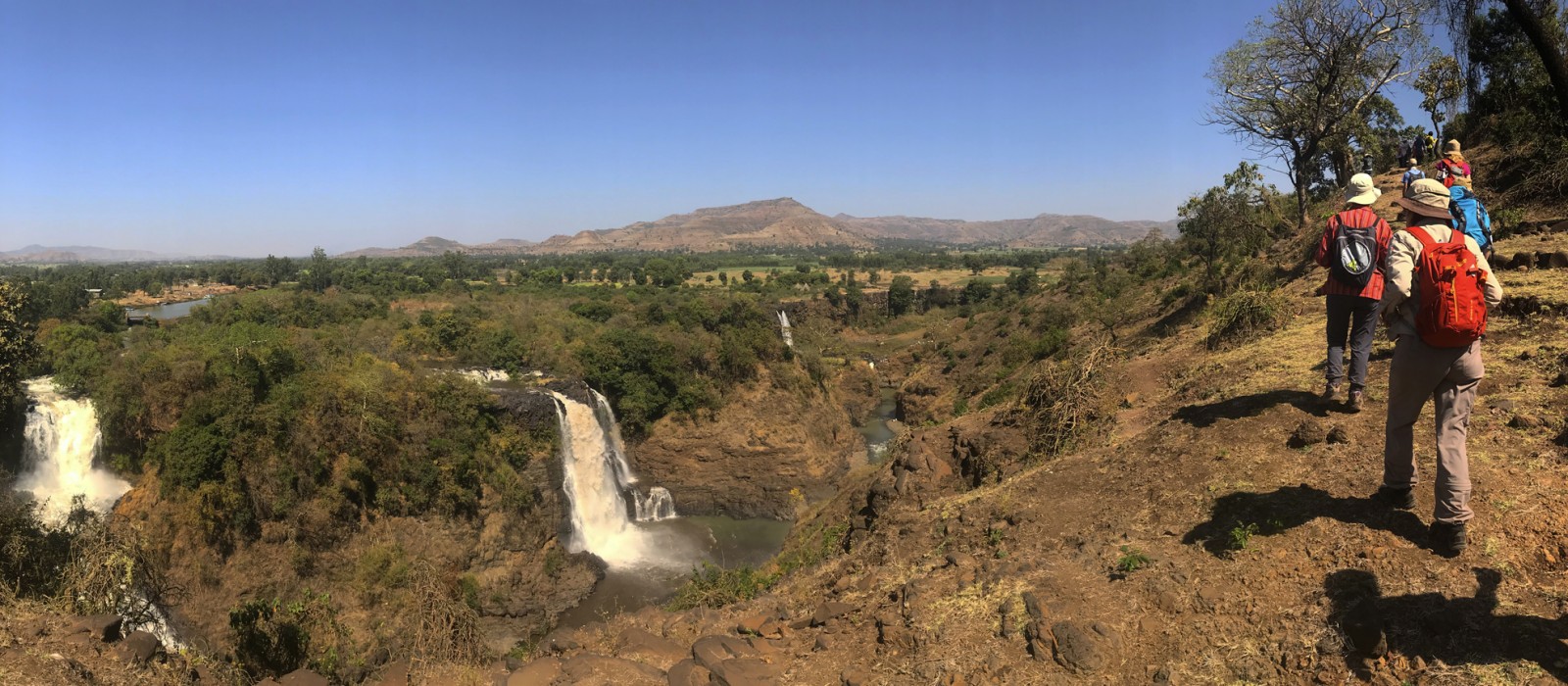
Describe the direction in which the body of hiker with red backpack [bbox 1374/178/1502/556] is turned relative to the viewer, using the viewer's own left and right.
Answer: facing away from the viewer and to the left of the viewer

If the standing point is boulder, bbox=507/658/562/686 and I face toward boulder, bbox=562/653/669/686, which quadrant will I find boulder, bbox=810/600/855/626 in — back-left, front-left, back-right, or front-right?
front-left

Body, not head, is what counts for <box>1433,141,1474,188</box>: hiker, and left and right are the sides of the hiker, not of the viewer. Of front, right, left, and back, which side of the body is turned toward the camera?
back

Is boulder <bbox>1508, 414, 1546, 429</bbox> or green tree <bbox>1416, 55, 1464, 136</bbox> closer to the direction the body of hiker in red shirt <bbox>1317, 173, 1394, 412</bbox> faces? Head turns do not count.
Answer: the green tree

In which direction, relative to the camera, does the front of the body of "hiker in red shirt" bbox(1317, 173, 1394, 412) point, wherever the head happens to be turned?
away from the camera

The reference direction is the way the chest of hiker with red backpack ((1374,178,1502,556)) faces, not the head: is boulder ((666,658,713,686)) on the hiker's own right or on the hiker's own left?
on the hiker's own left

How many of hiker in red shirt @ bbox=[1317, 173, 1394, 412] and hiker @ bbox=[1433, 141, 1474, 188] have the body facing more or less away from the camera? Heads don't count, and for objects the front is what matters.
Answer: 2

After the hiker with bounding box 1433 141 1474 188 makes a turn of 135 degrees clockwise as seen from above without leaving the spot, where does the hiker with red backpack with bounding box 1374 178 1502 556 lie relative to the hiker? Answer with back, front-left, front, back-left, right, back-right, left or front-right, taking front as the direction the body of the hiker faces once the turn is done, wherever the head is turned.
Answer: front-right

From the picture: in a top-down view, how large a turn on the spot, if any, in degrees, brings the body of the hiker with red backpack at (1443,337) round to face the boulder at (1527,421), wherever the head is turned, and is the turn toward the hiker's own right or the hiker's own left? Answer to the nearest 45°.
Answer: approximately 45° to the hiker's own right

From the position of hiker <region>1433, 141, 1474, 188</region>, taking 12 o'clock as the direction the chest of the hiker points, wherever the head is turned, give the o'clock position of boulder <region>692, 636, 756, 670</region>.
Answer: The boulder is roughly at 7 o'clock from the hiker.

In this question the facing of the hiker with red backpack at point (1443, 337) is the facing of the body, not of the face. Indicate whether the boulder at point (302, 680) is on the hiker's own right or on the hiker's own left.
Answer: on the hiker's own left

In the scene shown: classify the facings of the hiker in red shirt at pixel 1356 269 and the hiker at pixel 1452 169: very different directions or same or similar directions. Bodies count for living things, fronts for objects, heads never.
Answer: same or similar directions
